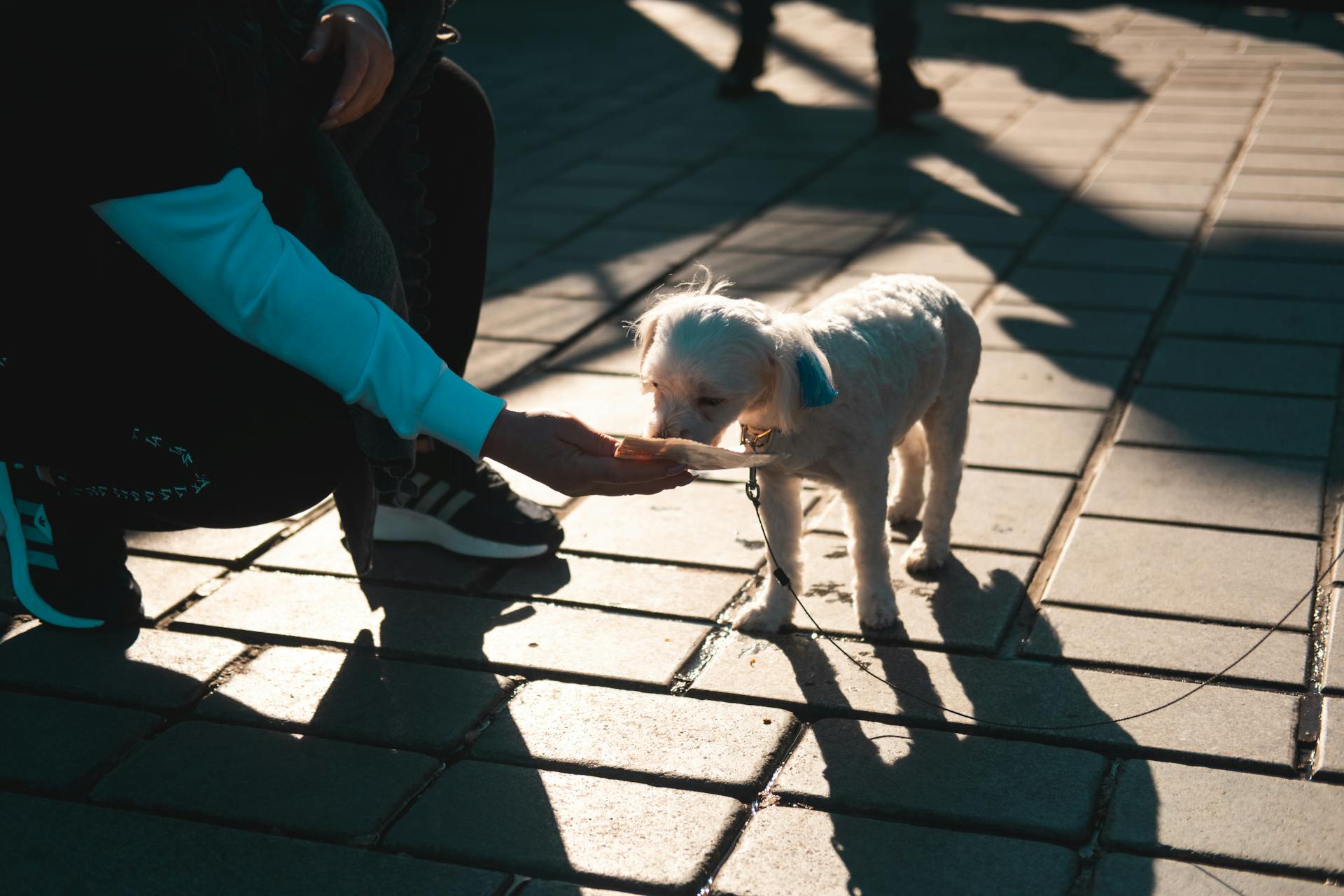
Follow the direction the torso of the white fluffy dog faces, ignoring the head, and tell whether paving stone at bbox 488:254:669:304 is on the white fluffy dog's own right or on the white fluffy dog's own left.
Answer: on the white fluffy dog's own right

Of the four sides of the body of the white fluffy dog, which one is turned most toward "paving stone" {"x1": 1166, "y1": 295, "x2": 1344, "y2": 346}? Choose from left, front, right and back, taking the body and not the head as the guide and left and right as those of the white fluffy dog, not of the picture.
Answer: back

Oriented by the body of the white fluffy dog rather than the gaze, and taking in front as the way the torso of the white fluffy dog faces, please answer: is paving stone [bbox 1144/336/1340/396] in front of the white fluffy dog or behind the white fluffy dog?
behind

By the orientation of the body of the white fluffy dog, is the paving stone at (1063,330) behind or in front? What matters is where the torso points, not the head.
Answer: behind

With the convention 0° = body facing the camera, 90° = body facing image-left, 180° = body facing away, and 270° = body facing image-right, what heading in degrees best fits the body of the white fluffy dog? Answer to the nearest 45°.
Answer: approximately 45°

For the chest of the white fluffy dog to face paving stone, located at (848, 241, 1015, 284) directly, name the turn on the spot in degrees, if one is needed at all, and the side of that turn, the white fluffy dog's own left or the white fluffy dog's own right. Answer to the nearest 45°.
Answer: approximately 135° to the white fluffy dog's own right

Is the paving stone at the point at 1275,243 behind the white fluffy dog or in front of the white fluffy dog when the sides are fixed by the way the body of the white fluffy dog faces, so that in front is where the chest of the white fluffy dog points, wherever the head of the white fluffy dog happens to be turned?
behind

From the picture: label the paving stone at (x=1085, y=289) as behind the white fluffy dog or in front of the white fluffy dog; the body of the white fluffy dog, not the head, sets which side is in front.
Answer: behind

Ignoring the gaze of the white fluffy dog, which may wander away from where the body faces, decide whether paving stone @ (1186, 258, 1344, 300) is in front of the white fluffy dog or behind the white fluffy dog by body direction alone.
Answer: behind

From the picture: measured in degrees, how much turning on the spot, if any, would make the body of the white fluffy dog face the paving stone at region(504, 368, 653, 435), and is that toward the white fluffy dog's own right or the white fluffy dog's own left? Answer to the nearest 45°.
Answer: approximately 90° to the white fluffy dog's own right
